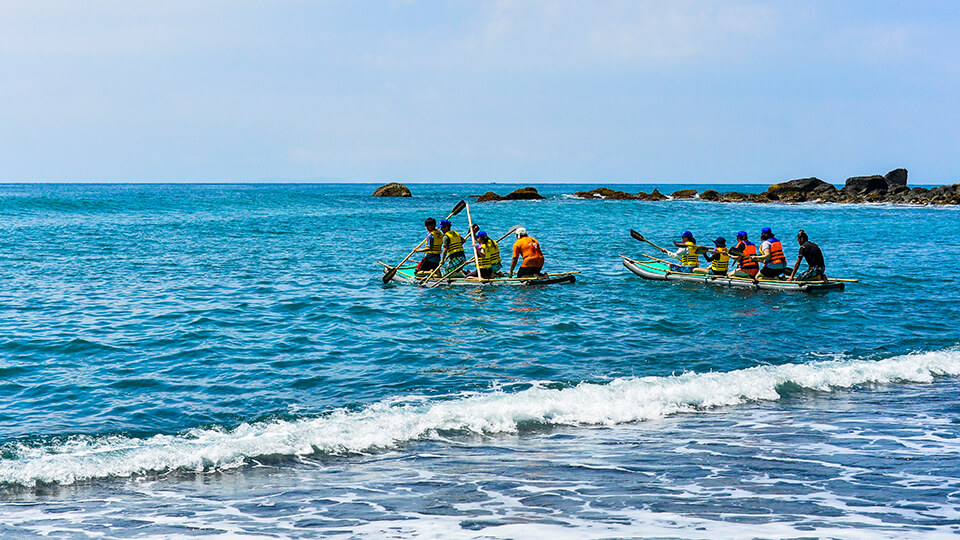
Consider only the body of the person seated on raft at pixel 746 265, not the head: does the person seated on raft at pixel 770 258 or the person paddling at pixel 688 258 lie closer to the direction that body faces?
the person paddling

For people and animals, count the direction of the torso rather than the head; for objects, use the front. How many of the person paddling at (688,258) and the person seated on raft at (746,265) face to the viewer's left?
2

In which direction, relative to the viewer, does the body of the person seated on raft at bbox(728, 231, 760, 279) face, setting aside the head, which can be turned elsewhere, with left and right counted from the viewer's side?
facing to the left of the viewer

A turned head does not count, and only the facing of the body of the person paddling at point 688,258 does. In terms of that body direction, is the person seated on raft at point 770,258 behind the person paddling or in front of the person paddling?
behind

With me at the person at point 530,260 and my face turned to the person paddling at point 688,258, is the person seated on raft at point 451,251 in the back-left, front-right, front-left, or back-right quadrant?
back-left

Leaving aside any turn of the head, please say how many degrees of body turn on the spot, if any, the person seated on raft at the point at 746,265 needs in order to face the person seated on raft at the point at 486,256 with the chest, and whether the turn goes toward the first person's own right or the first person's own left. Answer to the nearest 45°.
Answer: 0° — they already face them

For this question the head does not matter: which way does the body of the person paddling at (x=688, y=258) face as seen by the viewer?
to the viewer's left

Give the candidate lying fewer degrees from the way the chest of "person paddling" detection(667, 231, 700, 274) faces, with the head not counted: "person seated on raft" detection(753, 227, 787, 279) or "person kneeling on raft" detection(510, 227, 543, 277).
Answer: the person kneeling on raft

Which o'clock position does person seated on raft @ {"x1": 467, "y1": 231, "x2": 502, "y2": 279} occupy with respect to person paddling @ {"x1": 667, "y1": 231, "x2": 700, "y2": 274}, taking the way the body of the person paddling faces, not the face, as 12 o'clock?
The person seated on raft is roughly at 11 o'clock from the person paddling.

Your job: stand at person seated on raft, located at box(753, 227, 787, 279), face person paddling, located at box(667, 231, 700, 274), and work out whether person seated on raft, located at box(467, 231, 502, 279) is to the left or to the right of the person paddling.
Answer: left
